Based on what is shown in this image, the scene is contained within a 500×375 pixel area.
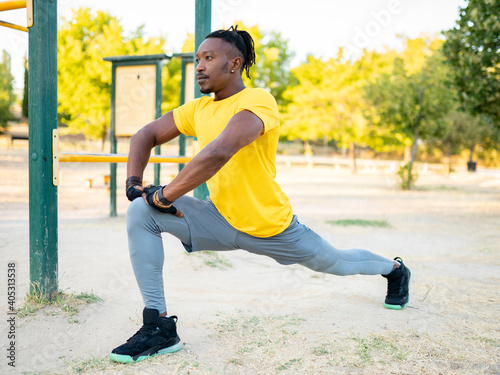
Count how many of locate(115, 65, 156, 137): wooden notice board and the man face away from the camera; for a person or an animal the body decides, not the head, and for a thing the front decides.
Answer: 0

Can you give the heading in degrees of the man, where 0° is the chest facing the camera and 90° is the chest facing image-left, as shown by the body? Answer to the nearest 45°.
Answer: approximately 45°

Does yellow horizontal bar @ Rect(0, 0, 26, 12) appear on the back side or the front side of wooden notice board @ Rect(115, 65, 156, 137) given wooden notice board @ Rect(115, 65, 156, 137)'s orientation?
on the front side

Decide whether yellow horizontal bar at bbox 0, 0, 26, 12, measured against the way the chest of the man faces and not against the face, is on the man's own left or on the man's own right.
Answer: on the man's own right

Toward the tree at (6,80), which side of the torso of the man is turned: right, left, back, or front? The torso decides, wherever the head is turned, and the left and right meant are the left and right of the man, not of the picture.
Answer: right

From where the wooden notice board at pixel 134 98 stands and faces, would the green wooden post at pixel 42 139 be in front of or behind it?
in front

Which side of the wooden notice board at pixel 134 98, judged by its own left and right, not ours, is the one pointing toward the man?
front

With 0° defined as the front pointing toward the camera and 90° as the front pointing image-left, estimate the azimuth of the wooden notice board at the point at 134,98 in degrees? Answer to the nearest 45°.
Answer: approximately 0°

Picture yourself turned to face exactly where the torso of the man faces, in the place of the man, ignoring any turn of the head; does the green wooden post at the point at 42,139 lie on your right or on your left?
on your right

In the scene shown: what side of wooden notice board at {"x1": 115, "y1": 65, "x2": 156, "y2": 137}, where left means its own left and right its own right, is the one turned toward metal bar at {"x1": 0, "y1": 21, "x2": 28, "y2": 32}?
front

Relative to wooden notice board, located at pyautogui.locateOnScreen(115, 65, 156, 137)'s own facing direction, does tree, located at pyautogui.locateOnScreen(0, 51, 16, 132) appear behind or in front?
behind

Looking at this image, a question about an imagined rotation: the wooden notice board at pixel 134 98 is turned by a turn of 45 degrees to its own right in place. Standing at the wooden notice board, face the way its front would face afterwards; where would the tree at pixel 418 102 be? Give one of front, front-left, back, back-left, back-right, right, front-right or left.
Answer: back
